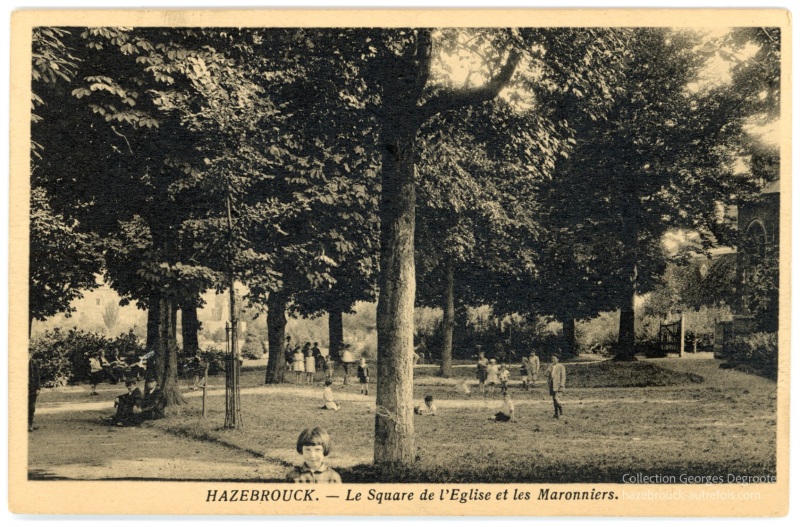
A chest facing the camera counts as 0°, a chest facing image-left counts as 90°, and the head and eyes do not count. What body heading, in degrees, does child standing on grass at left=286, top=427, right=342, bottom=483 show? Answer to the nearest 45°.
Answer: approximately 0°

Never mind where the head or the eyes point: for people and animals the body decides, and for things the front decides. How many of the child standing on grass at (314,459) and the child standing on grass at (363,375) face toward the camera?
2

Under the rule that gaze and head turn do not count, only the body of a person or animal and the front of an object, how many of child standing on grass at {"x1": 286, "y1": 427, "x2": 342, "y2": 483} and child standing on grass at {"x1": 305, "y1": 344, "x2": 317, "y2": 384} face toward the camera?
2

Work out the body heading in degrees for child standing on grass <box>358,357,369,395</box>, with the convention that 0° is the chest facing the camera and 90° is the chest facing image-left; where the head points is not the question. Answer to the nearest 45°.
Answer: approximately 0°
